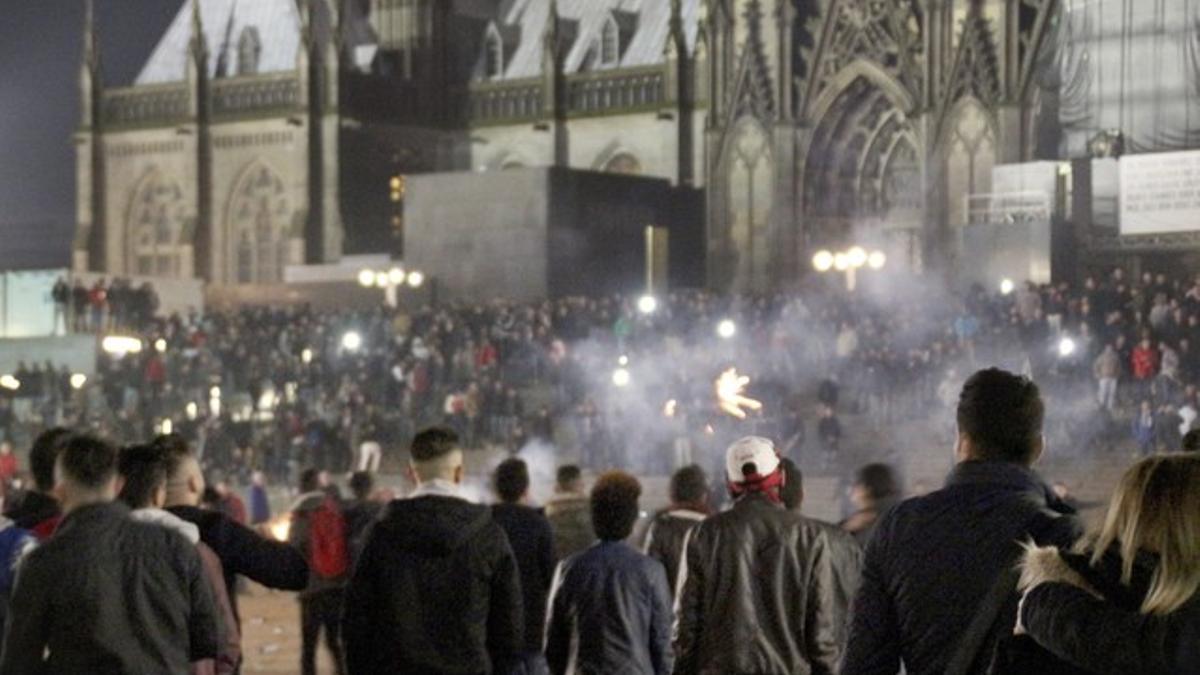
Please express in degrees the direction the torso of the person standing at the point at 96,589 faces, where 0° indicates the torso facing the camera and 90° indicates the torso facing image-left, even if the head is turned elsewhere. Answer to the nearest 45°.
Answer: approximately 180°

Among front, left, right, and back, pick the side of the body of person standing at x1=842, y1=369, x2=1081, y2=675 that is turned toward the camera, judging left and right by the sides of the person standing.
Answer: back

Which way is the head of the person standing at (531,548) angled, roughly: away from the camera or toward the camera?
away from the camera

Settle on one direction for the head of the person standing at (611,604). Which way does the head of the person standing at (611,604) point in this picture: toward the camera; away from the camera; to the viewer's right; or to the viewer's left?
away from the camera

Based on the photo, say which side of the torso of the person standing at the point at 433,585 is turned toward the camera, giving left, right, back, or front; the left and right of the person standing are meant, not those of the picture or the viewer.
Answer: back

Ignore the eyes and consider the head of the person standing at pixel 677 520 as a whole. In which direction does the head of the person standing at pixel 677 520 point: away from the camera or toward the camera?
away from the camera

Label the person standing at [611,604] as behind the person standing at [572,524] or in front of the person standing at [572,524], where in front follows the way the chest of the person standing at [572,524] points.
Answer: behind

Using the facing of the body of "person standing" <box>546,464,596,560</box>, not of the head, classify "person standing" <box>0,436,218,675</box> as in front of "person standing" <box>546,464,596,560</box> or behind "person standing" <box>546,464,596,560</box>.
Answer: behind

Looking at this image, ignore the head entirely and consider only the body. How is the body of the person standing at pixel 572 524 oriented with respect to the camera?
away from the camera

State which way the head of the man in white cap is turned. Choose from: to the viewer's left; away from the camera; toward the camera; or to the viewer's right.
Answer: away from the camera
